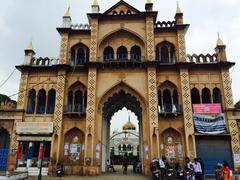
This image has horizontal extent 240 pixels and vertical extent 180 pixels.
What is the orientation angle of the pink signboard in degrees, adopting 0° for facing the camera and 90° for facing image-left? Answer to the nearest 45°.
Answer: approximately 0°

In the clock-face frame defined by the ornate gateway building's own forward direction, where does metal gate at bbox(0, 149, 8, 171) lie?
The metal gate is roughly at 3 o'clock from the ornate gateway building.

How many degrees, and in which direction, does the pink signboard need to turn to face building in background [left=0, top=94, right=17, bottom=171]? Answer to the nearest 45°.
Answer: approximately 90° to its right

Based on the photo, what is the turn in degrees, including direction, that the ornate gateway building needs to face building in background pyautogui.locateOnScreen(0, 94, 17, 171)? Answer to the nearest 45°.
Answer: approximately 90° to its right

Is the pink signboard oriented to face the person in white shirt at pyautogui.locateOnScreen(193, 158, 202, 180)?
yes
